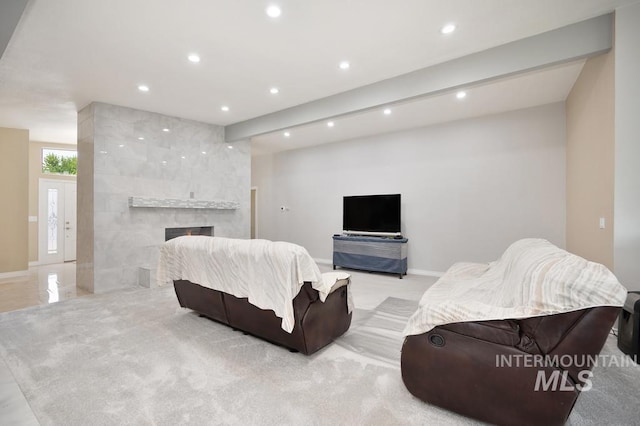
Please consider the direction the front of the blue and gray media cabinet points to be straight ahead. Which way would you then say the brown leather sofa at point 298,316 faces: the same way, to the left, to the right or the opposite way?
the opposite way

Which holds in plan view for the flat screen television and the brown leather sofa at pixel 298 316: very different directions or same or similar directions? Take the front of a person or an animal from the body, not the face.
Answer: very different directions

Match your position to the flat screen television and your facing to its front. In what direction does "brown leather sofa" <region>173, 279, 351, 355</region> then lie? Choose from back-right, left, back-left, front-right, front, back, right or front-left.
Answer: front-left

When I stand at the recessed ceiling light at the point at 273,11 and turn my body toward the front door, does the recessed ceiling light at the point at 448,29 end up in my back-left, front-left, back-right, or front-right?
back-right

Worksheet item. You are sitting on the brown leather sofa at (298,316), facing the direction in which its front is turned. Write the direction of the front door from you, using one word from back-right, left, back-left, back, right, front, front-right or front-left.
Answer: left

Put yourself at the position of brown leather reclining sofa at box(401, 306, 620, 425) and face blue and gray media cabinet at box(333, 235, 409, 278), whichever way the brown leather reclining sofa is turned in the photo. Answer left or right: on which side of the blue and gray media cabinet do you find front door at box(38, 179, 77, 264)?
left

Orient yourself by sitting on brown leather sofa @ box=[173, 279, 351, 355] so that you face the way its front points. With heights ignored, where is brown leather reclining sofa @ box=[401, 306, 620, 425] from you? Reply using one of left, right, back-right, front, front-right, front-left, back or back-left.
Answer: right

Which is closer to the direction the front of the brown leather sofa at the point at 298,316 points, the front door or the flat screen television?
the flat screen television

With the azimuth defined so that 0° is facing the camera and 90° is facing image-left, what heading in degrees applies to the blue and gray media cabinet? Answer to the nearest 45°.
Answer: approximately 45°

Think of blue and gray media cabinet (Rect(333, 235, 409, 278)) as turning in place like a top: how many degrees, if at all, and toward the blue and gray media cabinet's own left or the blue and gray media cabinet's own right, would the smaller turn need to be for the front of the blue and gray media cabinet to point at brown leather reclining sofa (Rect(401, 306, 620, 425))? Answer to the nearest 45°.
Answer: approximately 45° to the blue and gray media cabinet's own left

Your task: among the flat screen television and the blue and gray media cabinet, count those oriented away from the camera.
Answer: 0

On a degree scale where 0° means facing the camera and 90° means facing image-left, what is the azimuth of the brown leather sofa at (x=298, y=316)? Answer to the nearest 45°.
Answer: approximately 225°

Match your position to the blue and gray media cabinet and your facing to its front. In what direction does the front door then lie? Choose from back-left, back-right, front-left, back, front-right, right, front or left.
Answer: front-right

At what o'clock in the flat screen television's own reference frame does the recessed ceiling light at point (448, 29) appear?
The recessed ceiling light is roughly at 10 o'clock from the flat screen television.

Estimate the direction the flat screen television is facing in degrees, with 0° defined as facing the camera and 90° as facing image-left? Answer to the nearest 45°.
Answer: approximately 45°
